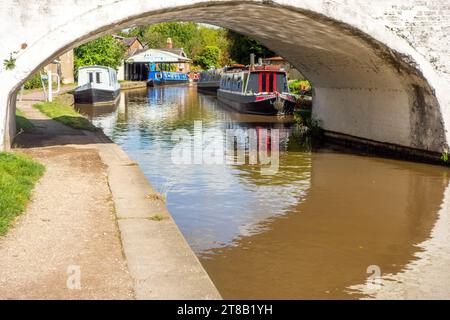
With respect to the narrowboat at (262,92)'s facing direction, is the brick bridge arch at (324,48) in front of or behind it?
in front

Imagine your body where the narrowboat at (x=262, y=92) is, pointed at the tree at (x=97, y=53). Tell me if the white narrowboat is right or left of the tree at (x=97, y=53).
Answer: left

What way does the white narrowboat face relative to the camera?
toward the camera

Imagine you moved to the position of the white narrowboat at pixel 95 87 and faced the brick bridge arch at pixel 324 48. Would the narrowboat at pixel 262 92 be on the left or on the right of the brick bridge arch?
left

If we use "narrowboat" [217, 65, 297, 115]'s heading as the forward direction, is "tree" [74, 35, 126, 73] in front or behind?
behind

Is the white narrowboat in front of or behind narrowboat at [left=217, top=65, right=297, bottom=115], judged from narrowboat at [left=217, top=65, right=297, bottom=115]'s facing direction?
behind

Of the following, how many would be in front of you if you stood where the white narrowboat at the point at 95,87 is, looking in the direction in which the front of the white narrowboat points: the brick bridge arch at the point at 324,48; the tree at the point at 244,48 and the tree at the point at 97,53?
1

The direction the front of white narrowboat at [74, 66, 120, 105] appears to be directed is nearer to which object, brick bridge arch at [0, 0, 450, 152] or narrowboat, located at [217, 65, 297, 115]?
the brick bridge arch

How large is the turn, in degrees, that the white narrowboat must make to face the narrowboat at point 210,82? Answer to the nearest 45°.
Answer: approximately 135° to its left
